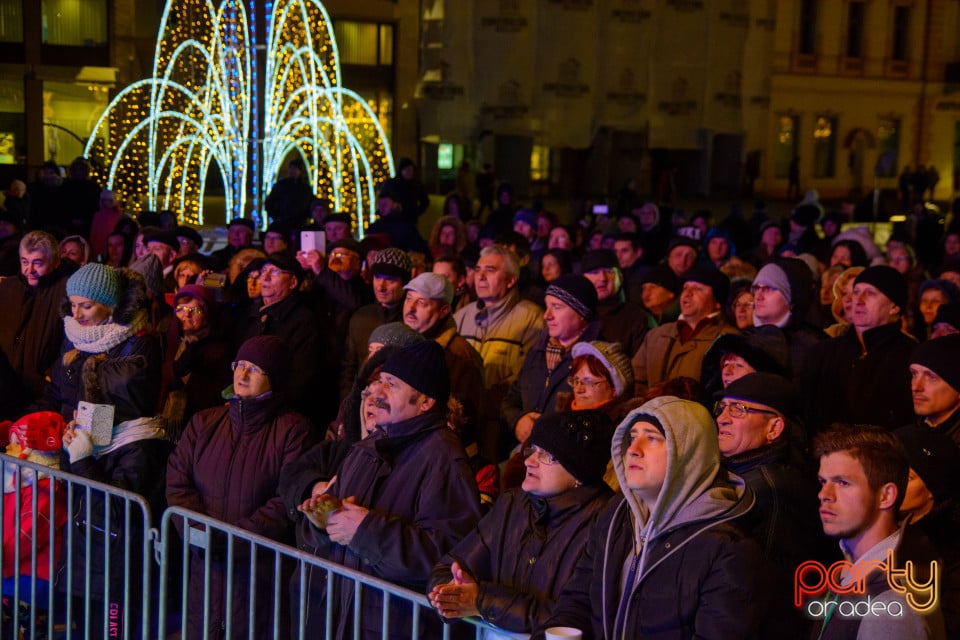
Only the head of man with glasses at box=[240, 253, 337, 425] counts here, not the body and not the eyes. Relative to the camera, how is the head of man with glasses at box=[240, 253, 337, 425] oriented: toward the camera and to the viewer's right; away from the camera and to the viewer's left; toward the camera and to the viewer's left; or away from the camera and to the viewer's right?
toward the camera and to the viewer's left

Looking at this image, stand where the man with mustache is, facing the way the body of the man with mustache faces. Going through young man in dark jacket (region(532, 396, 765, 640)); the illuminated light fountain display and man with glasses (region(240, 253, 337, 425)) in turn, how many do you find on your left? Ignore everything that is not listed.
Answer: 1

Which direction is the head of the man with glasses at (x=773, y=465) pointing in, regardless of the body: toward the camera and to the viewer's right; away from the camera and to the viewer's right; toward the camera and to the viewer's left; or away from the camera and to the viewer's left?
toward the camera and to the viewer's left

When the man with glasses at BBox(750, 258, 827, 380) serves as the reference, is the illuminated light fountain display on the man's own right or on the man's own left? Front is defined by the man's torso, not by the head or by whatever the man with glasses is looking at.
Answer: on the man's own right

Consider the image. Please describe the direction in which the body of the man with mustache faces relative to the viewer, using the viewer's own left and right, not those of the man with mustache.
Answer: facing the viewer and to the left of the viewer

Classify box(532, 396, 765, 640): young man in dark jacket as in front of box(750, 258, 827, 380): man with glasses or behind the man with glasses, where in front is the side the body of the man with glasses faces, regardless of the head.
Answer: in front

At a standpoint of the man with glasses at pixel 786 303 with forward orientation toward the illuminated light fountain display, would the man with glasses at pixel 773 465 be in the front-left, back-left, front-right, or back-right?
back-left

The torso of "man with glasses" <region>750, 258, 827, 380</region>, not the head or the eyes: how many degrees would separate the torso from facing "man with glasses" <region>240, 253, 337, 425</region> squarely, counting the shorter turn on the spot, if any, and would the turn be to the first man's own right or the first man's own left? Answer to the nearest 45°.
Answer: approximately 45° to the first man's own right

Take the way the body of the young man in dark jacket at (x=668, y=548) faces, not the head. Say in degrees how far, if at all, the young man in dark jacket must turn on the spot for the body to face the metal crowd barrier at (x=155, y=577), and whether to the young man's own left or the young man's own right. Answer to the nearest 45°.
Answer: approximately 90° to the young man's own right

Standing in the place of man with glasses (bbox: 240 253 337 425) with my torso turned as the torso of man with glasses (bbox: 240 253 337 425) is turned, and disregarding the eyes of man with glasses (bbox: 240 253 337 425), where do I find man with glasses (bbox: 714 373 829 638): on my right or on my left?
on my left

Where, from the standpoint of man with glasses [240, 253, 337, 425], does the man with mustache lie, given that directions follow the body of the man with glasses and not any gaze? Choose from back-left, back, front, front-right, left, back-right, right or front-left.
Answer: front-left

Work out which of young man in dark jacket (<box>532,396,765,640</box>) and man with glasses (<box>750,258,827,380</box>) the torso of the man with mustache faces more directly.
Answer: the young man in dark jacket

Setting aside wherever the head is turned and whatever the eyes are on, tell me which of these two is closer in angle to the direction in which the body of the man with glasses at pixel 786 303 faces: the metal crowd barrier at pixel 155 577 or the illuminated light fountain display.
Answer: the metal crowd barrier
